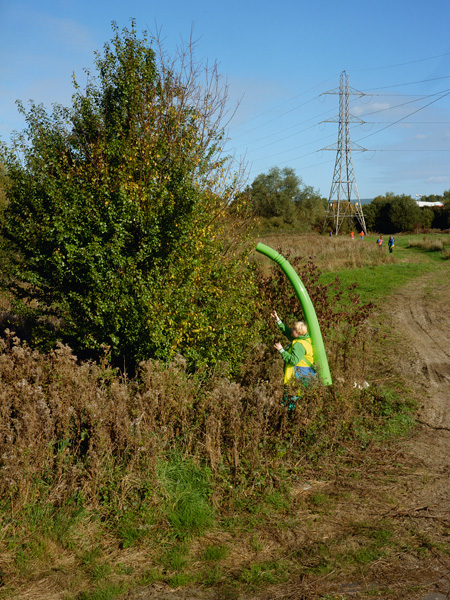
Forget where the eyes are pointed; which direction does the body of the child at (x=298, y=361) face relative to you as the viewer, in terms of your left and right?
facing to the left of the viewer

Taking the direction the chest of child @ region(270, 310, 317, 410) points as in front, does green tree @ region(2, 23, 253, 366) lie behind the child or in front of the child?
in front
